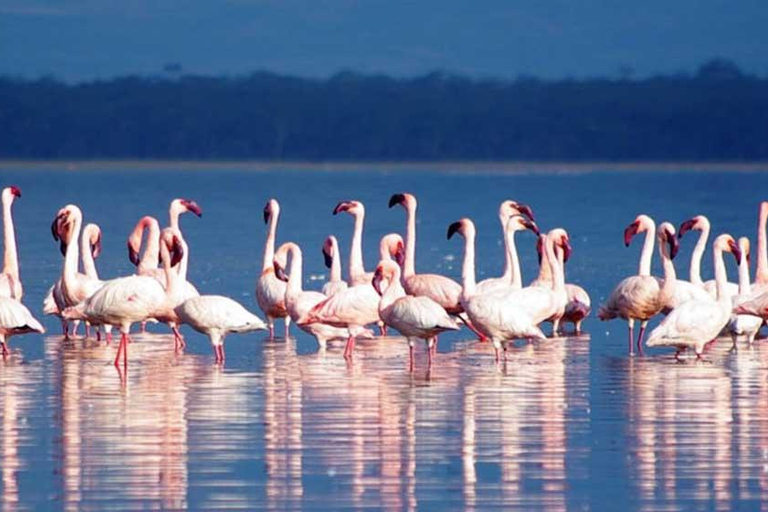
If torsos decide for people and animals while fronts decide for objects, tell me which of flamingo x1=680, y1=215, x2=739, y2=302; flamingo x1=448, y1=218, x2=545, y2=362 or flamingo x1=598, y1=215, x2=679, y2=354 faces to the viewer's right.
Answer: flamingo x1=598, y1=215, x2=679, y2=354

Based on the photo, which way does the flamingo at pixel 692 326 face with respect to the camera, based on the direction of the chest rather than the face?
to the viewer's right

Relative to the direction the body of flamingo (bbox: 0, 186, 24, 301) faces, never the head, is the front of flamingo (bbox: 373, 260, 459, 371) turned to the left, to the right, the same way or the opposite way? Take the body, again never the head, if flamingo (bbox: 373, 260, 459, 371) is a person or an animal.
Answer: the opposite way

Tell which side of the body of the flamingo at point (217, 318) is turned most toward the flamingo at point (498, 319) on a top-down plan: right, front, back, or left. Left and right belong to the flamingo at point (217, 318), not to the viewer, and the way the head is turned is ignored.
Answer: back

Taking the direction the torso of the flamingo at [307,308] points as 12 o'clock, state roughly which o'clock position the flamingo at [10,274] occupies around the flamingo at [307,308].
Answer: the flamingo at [10,274] is roughly at 1 o'clock from the flamingo at [307,308].

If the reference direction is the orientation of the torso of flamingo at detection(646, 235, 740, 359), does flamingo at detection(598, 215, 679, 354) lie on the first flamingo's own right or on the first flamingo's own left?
on the first flamingo's own left

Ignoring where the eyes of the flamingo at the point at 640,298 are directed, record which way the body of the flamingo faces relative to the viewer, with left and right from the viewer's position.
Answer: facing to the right of the viewer

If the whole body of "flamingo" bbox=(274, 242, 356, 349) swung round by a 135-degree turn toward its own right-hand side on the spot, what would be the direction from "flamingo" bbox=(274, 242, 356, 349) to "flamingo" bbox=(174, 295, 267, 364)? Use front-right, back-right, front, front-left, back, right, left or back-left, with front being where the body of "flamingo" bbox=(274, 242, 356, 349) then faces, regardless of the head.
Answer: back

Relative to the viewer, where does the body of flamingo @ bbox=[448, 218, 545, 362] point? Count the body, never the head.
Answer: to the viewer's left

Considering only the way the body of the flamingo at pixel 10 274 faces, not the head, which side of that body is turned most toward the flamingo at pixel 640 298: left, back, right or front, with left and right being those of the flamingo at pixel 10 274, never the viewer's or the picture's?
front

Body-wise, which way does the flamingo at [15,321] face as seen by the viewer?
to the viewer's left

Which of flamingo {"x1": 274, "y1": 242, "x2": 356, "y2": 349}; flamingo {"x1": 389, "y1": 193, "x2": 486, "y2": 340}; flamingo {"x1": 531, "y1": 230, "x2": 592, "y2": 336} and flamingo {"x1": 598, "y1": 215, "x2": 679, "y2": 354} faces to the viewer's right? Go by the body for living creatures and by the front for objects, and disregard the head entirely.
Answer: flamingo {"x1": 598, "y1": 215, "x2": 679, "y2": 354}

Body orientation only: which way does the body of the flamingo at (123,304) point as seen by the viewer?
to the viewer's right

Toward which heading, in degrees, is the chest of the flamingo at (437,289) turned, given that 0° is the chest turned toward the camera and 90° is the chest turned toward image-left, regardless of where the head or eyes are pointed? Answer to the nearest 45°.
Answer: approximately 90°

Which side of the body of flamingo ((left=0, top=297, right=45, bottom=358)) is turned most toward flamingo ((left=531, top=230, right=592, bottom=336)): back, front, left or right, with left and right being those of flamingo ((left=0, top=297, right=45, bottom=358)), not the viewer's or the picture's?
back

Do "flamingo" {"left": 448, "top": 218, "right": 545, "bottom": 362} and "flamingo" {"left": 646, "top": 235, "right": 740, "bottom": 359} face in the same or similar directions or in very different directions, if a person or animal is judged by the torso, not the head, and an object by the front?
very different directions

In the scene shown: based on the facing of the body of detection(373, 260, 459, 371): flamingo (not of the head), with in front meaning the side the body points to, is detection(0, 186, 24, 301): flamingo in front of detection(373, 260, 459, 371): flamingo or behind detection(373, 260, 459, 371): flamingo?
in front

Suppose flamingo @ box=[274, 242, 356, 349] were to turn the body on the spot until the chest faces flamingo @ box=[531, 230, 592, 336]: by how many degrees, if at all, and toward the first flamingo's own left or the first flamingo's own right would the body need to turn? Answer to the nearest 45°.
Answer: approximately 135° to the first flamingo's own right
